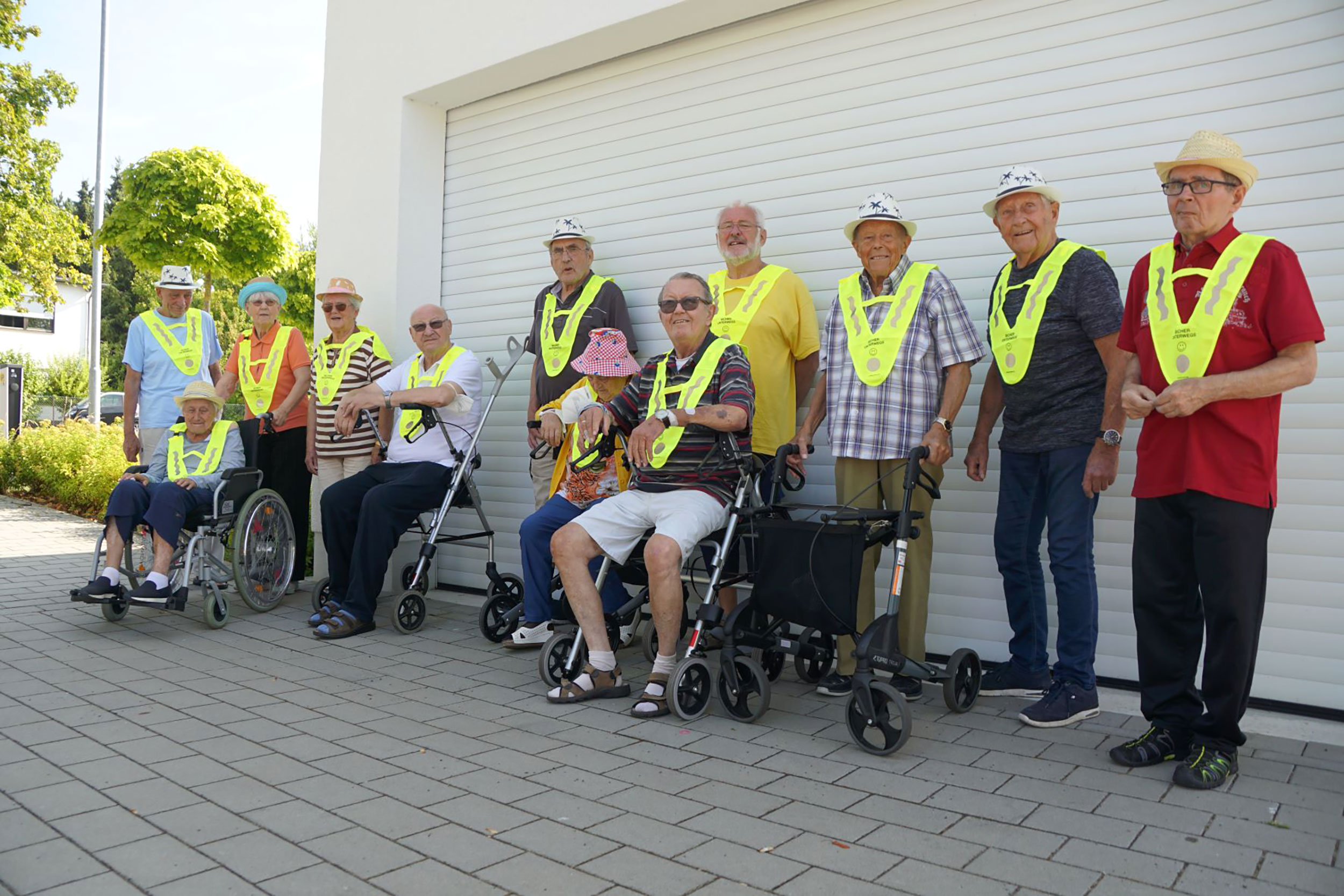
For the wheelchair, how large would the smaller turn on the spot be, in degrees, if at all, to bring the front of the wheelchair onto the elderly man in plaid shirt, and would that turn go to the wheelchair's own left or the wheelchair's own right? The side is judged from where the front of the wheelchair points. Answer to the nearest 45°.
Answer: approximately 90° to the wheelchair's own left

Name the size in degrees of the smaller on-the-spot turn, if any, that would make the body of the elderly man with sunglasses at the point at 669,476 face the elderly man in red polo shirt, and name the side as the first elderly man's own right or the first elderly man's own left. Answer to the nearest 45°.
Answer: approximately 90° to the first elderly man's own left

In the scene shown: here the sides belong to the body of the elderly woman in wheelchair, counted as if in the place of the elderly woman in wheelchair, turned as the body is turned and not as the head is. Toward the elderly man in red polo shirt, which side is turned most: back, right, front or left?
left

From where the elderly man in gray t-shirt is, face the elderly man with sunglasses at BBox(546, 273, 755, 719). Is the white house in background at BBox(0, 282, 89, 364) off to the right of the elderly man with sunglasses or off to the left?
right

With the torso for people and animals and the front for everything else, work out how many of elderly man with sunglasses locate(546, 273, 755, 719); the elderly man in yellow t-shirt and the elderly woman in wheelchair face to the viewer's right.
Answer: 0

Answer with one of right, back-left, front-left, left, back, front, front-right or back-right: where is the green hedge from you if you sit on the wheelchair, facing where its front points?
back-right

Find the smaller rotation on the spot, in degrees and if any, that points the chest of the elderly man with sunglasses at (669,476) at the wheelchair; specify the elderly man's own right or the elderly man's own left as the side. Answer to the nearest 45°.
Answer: approximately 90° to the elderly man's own right

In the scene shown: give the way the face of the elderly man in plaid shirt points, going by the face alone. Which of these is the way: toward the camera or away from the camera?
toward the camera

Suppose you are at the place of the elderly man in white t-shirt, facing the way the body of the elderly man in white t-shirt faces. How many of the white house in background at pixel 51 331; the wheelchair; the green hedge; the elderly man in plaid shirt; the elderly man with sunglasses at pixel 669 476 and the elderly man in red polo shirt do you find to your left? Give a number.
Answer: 3

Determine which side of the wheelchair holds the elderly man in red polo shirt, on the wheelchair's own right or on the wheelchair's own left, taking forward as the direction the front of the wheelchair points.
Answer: on the wheelchair's own left

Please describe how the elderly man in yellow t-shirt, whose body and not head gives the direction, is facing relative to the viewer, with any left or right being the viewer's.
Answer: facing the viewer and to the left of the viewer

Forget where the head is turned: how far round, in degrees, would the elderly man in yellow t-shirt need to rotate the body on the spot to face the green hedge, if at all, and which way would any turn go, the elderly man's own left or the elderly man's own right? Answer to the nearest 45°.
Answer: approximately 90° to the elderly man's own right

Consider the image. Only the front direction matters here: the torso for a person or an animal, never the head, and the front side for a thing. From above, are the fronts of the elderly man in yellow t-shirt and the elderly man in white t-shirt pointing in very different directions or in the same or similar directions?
same or similar directions

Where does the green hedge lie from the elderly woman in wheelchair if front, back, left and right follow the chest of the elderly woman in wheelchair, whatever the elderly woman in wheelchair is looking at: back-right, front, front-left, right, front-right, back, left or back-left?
back-right

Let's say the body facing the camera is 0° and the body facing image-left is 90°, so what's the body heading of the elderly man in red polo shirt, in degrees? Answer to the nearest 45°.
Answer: approximately 45°

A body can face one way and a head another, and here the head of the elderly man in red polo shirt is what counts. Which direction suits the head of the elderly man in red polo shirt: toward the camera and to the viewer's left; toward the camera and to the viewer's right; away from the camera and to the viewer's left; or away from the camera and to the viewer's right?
toward the camera and to the viewer's left

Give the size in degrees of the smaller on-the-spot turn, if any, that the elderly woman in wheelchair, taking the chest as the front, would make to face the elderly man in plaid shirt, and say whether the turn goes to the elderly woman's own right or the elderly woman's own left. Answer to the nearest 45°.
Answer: approximately 90° to the elderly woman's own left

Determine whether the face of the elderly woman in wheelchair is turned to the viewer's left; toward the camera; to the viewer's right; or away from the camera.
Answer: toward the camera

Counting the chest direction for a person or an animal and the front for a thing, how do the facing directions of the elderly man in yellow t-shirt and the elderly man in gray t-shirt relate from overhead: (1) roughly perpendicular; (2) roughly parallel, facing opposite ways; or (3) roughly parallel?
roughly parallel

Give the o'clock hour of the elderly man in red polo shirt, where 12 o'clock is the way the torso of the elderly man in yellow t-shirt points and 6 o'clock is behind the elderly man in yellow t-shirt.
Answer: The elderly man in red polo shirt is roughly at 9 o'clock from the elderly man in yellow t-shirt.

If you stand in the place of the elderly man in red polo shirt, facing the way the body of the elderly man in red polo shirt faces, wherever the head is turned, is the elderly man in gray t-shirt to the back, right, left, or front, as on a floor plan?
right
